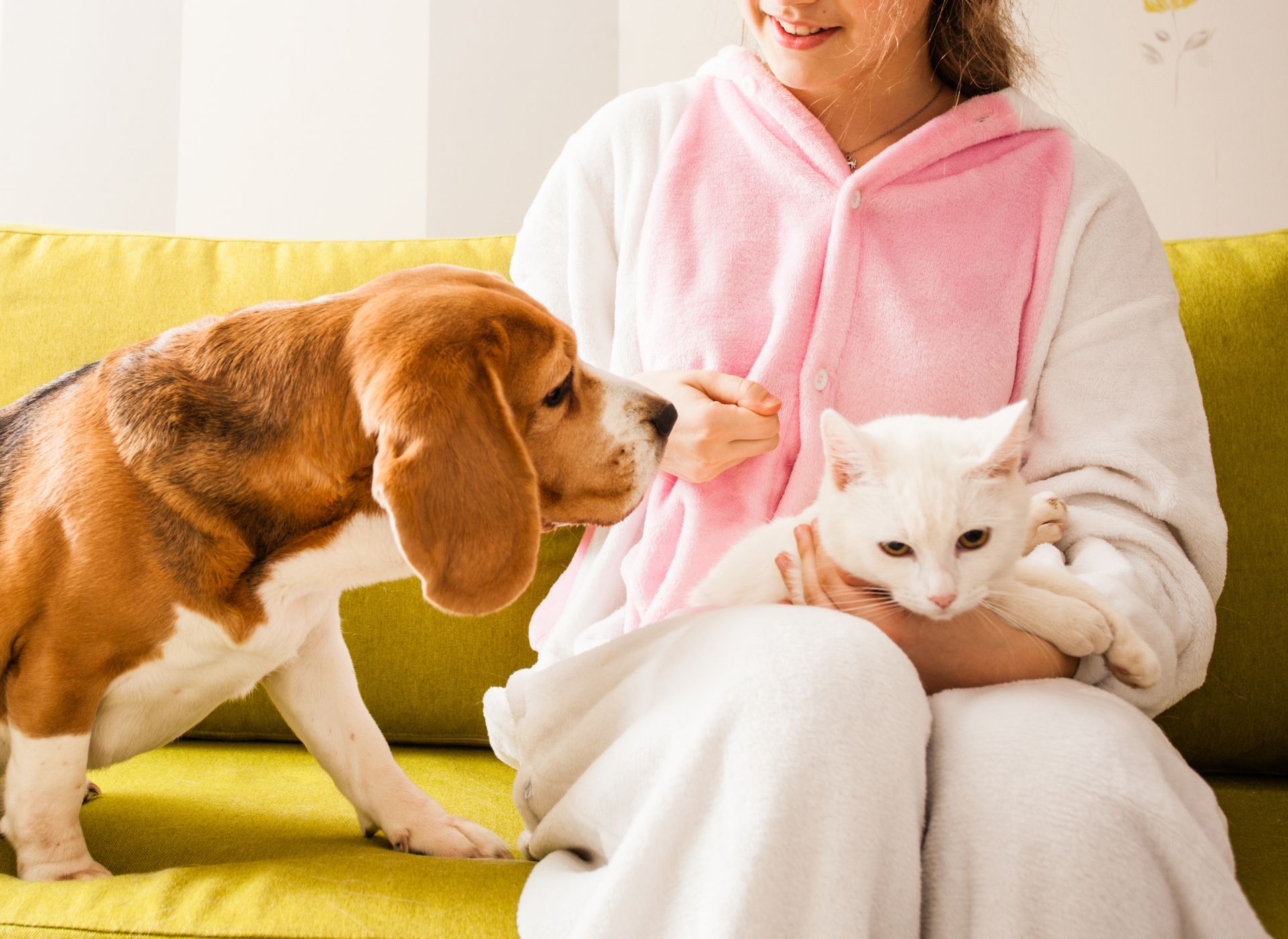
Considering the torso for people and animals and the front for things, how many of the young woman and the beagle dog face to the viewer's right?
1

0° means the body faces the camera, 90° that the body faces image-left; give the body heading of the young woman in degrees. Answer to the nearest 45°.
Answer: approximately 0°

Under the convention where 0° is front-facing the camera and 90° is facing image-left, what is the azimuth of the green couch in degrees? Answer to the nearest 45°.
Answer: approximately 0°

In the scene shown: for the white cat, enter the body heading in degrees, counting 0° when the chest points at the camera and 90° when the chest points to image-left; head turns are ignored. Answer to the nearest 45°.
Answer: approximately 315°

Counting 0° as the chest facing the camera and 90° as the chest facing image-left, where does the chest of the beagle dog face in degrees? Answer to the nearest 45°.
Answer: approximately 270°
